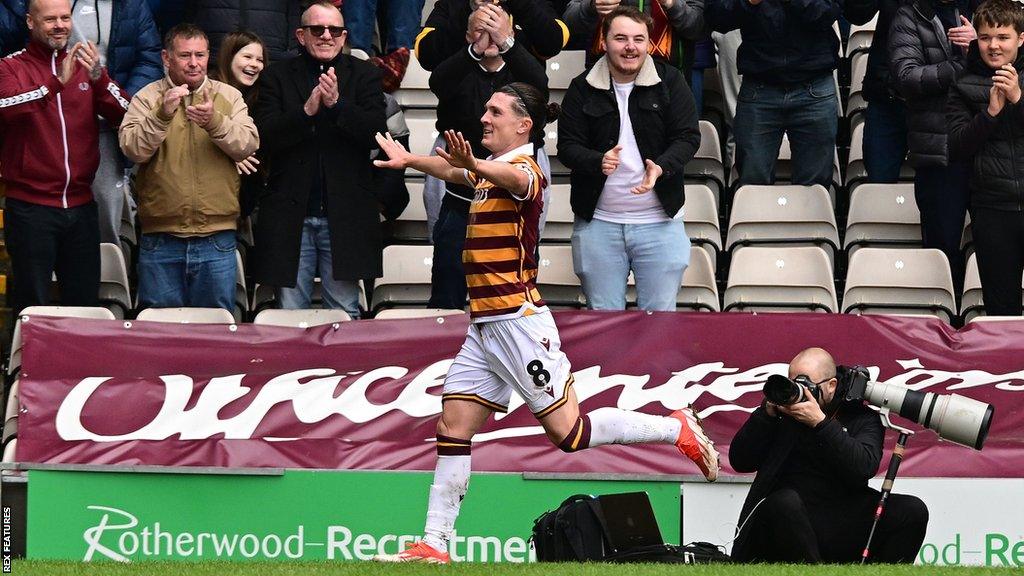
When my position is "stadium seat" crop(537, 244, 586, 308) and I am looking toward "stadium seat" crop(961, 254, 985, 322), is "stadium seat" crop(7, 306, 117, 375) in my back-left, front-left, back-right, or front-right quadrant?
back-right

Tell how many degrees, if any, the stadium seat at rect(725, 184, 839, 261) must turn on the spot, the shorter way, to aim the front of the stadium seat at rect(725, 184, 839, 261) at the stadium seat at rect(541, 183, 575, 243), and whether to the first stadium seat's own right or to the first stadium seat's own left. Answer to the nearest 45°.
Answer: approximately 90° to the first stadium seat's own right

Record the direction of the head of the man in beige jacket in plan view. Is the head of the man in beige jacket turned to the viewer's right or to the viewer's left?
to the viewer's right

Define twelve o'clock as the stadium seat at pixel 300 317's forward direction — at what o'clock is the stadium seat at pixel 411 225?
the stadium seat at pixel 411 225 is roughly at 7 o'clock from the stadium seat at pixel 300 317.

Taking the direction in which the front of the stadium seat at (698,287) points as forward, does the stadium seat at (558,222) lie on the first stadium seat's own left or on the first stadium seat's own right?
on the first stadium seat's own right

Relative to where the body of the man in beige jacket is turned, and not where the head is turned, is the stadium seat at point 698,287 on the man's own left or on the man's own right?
on the man's own left

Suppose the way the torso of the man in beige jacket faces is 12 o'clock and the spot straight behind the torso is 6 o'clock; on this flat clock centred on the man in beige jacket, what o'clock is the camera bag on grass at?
The camera bag on grass is roughly at 11 o'clock from the man in beige jacket.

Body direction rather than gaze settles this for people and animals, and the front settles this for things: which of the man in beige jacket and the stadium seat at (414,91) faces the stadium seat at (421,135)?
the stadium seat at (414,91)
